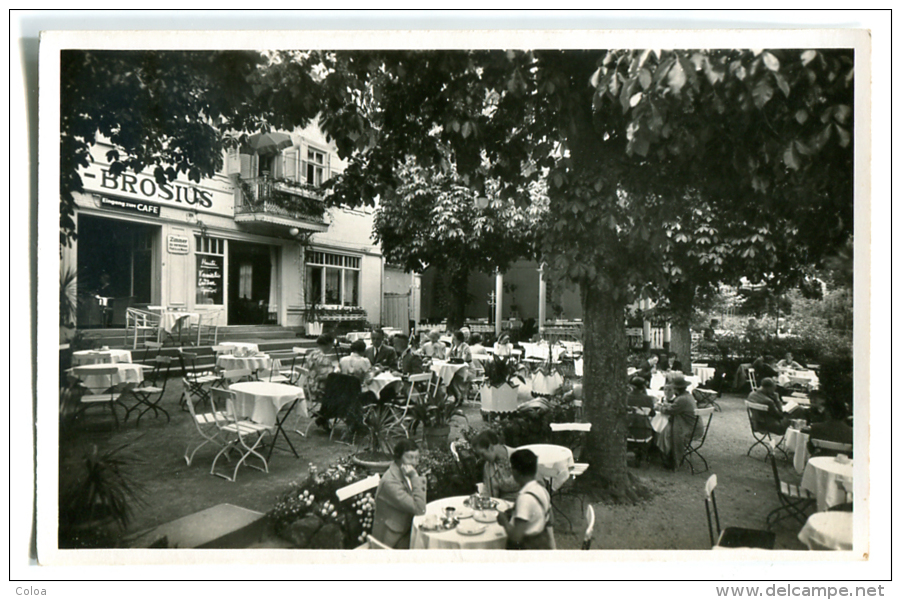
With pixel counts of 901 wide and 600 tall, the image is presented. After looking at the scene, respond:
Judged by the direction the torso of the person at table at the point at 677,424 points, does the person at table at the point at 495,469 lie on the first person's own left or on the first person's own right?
on the first person's own left

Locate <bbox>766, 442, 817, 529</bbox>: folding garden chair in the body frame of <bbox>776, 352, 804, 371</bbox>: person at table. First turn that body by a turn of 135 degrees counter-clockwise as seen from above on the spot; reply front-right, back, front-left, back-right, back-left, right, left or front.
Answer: back-right

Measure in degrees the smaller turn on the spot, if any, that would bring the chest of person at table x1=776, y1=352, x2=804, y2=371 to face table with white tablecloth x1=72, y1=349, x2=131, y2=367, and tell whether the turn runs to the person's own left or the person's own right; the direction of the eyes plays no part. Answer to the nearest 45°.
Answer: approximately 45° to the person's own right

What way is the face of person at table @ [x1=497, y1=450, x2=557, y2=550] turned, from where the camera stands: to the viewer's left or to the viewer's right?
to the viewer's left

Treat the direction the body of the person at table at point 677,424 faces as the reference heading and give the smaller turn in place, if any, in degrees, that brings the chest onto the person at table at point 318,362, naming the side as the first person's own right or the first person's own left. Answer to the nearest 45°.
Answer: approximately 45° to the first person's own left

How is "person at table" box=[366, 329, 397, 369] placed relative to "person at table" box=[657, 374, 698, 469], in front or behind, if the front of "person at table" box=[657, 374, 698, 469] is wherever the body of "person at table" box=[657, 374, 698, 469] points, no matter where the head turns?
in front

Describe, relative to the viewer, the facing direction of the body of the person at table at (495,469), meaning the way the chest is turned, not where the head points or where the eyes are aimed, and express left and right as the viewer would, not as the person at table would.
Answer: facing the viewer and to the left of the viewer

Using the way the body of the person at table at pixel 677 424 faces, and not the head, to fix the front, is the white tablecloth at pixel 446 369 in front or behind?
in front

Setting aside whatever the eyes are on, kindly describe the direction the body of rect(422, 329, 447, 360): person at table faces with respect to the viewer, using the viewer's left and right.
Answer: facing the viewer

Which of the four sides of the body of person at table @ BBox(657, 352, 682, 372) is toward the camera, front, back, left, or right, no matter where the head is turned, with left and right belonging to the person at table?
front

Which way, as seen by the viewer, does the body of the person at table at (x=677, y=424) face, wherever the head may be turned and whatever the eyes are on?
to the viewer's left

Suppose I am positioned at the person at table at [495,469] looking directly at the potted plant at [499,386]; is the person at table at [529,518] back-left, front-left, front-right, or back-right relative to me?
back-right

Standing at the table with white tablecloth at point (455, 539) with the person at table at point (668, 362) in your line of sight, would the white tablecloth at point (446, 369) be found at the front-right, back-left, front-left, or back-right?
front-left

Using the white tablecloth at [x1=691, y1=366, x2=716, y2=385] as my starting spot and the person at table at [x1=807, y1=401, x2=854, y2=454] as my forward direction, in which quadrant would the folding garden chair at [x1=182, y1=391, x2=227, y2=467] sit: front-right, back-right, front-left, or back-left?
front-right

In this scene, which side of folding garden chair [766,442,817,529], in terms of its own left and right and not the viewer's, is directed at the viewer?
right
